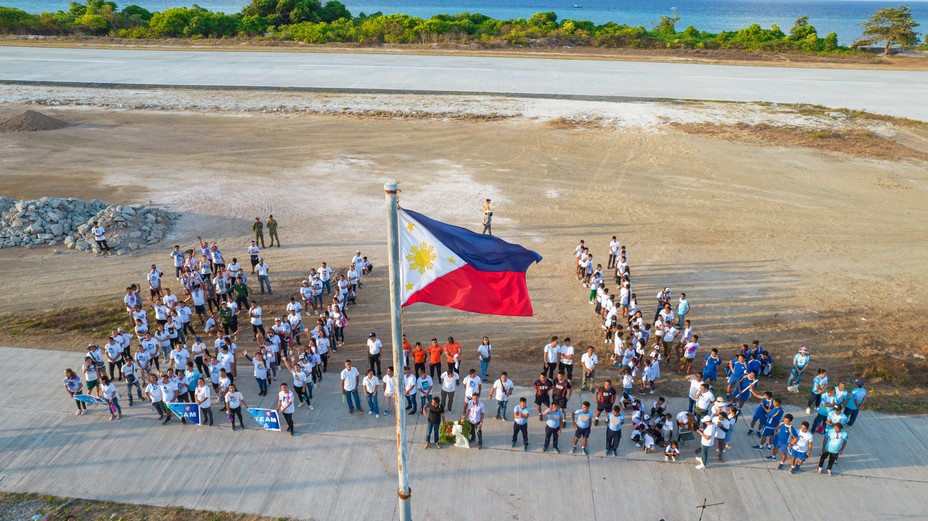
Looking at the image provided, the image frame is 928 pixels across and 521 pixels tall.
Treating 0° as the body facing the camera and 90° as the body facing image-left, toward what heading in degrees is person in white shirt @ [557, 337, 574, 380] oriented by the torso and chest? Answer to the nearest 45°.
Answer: approximately 0°

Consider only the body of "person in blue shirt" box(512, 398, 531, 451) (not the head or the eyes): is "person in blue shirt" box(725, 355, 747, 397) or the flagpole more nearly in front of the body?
the flagpole

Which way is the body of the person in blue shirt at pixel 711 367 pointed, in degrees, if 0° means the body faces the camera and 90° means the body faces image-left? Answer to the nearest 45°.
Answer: approximately 0°

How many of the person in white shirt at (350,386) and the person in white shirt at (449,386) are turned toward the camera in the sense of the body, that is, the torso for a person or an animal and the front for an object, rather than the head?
2

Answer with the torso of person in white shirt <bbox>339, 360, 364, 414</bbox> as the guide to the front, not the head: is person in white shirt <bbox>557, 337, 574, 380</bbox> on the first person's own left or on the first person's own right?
on the first person's own left
